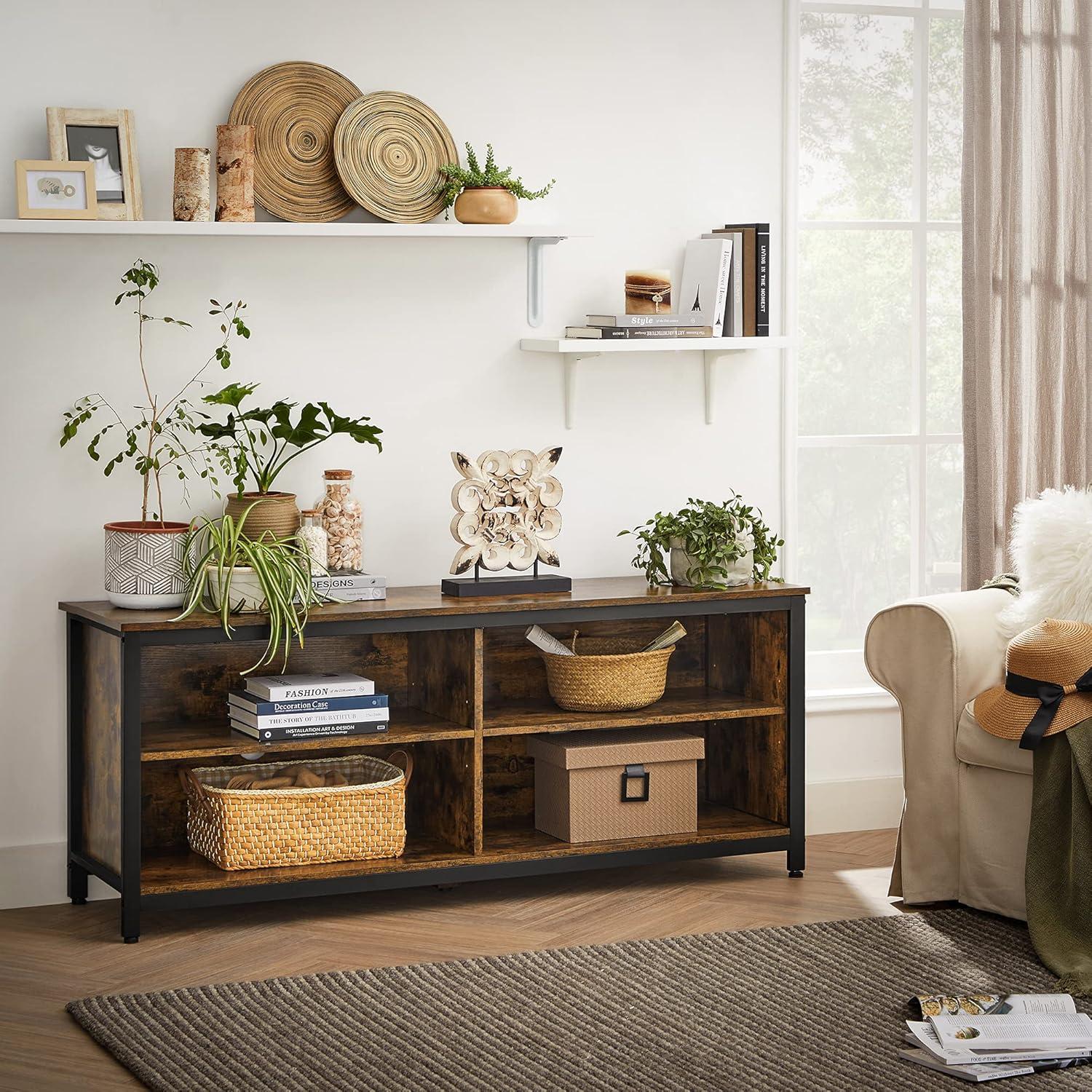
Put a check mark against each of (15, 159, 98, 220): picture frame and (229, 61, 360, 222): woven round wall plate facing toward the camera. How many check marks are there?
2

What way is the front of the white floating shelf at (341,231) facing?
toward the camera

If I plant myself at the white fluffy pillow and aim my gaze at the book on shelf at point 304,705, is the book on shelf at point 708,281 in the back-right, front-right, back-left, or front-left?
front-right

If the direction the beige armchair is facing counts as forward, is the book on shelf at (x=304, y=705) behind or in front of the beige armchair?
in front

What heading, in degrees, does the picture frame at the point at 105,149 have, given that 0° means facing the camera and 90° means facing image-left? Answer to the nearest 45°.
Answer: approximately 0°

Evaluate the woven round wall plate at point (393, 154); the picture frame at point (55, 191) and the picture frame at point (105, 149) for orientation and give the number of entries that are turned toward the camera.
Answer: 3

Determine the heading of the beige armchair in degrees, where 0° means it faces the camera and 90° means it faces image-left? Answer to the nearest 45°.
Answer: approximately 45°

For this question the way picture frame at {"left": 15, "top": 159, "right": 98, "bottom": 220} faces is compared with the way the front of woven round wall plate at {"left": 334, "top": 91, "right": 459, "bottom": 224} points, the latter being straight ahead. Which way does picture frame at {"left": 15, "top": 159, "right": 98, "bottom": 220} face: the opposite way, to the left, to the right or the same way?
the same way

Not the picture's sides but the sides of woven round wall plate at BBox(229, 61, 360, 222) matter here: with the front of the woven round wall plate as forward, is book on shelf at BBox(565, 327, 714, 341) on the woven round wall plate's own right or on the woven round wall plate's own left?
on the woven round wall plate's own left

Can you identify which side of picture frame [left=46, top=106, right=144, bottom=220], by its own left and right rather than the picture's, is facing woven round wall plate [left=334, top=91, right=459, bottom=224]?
left

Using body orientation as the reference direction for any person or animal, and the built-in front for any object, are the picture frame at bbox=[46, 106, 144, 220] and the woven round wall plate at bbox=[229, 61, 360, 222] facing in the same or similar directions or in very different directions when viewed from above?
same or similar directions

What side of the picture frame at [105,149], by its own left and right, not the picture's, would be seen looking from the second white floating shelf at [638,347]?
left

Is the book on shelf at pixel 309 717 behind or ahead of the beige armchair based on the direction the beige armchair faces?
ahead

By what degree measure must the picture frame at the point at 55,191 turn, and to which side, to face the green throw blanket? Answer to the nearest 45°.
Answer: approximately 45° to its left

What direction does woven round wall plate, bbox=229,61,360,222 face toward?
toward the camera
